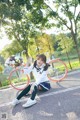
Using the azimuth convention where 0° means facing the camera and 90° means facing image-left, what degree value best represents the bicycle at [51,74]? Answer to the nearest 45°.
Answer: approximately 90°
